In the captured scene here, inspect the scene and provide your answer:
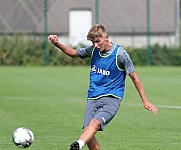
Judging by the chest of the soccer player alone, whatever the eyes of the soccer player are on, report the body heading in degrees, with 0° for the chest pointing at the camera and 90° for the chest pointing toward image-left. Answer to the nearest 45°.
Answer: approximately 45°

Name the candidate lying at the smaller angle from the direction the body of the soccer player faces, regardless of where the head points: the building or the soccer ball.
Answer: the soccer ball

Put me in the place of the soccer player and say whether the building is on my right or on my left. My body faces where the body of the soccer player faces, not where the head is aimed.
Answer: on my right

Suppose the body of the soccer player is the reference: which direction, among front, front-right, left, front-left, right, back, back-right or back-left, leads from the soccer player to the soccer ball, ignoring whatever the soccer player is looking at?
front-right

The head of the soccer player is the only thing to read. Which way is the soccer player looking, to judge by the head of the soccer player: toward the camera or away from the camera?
toward the camera
